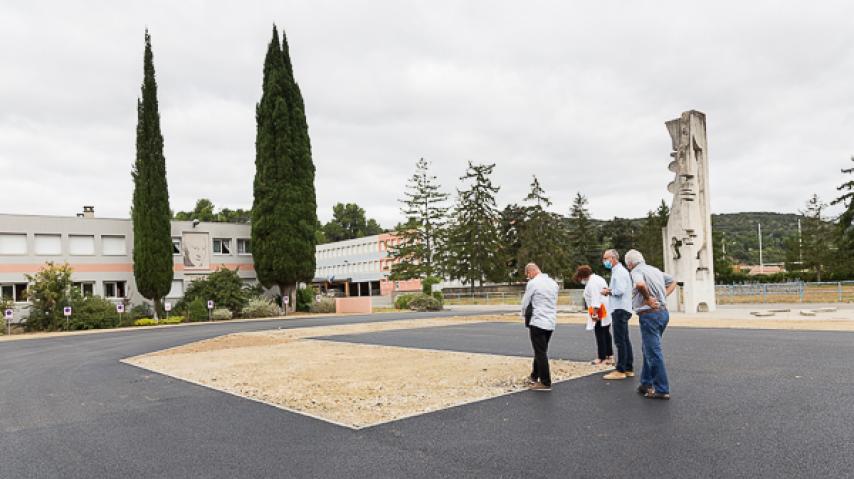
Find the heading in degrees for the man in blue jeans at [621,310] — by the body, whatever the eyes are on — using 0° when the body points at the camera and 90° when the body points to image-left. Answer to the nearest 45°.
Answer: approximately 90°

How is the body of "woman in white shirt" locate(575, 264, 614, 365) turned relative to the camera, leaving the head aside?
to the viewer's left

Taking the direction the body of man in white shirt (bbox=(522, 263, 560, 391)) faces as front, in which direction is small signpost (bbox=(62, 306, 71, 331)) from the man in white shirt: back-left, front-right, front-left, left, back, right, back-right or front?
front

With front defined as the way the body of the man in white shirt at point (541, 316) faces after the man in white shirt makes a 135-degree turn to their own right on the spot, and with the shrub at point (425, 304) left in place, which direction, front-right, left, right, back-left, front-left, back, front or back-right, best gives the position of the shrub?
left

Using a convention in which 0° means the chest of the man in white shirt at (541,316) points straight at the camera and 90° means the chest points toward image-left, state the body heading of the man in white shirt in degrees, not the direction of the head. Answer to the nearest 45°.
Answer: approximately 135°

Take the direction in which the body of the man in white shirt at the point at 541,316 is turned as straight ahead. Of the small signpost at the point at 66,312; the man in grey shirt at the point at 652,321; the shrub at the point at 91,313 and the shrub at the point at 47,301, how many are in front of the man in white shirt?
3

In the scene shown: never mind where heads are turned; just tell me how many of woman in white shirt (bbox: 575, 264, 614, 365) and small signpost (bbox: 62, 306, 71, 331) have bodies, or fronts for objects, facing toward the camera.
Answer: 1

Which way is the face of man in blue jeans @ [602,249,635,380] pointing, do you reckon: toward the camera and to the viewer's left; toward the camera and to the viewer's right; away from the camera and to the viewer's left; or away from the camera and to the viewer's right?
toward the camera and to the viewer's left

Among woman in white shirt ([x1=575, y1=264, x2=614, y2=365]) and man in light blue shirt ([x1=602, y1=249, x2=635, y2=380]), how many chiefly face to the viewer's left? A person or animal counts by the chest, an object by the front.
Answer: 2

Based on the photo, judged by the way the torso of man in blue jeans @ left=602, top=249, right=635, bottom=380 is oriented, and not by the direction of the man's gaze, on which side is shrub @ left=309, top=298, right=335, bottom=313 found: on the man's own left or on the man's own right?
on the man's own right

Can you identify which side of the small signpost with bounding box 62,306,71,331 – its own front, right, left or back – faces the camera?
front

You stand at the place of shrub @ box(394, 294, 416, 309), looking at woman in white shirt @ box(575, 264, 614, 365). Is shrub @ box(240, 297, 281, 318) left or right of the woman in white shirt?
right

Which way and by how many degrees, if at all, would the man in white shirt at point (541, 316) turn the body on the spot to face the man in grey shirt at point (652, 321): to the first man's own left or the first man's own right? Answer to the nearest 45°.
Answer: approximately 180°
